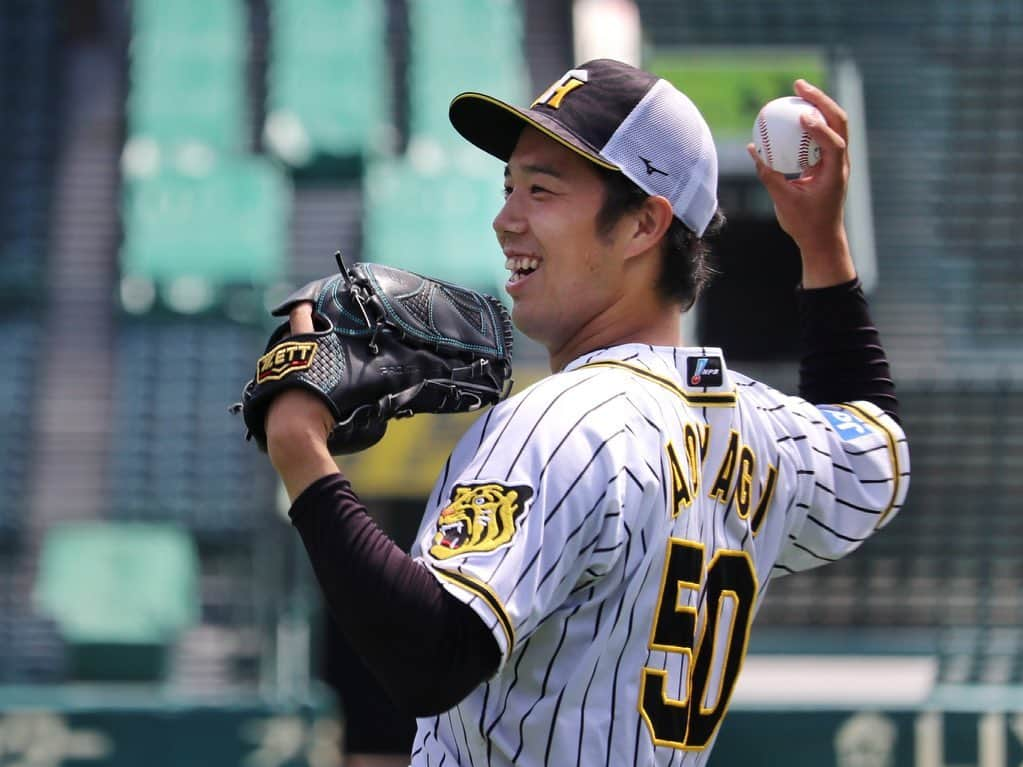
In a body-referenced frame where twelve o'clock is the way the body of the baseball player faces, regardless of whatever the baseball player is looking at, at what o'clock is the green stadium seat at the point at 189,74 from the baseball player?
The green stadium seat is roughly at 1 o'clock from the baseball player.

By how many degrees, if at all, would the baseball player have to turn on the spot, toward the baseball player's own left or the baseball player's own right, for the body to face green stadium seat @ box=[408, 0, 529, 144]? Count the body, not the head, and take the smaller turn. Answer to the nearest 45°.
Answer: approximately 45° to the baseball player's own right

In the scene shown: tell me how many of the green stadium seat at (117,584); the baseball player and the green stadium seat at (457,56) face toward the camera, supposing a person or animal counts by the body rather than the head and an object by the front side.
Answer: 2

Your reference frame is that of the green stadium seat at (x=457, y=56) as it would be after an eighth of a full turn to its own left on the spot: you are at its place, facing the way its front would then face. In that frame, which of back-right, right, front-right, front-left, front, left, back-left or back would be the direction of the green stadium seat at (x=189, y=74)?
back-right

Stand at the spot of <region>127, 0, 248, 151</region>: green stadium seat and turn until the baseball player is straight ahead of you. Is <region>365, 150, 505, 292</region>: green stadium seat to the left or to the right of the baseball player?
left

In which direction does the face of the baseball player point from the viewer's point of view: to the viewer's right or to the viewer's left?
to the viewer's left

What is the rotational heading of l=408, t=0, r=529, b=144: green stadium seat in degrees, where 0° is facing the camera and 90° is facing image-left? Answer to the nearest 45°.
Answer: approximately 0°

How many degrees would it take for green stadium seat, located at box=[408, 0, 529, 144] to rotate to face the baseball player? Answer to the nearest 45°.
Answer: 0° — it already faces them

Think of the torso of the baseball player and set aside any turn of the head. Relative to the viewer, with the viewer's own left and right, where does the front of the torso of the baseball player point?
facing away from the viewer and to the left of the viewer

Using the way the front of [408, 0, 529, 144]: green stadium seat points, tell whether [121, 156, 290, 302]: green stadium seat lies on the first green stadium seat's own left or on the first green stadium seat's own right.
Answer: on the first green stadium seat's own right

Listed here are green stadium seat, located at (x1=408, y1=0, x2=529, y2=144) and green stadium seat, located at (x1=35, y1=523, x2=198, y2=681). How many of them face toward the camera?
2
